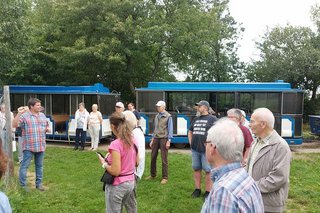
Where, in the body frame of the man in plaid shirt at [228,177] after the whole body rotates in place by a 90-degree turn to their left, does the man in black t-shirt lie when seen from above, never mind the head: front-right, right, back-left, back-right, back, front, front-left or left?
back-right

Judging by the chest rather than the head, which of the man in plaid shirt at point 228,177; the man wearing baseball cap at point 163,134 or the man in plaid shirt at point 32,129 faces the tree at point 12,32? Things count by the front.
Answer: the man in plaid shirt at point 228,177

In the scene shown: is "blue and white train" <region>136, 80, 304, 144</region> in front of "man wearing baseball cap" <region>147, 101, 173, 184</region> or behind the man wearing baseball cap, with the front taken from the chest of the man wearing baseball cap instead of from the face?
behind

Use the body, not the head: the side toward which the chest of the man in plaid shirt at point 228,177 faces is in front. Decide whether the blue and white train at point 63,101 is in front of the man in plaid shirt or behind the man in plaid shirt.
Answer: in front

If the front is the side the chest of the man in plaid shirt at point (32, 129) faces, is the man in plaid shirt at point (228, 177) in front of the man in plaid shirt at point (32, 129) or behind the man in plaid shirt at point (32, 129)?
in front

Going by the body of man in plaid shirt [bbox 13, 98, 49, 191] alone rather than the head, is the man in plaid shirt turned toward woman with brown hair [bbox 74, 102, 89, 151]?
no

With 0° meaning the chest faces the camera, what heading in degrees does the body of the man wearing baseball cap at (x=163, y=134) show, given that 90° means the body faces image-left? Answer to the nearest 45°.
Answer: approximately 45°

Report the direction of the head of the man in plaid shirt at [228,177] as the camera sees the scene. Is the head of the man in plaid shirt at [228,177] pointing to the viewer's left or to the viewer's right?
to the viewer's left

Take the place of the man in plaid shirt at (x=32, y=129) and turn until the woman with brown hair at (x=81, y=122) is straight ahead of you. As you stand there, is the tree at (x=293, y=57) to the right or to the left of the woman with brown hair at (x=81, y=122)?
right

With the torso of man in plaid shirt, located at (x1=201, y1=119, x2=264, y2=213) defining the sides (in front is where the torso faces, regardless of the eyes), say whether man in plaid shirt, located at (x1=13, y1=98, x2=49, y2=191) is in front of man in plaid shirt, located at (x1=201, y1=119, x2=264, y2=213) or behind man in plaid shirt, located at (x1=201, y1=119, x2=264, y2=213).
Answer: in front

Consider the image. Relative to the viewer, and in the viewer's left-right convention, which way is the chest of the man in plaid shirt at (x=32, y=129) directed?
facing the viewer and to the right of the viewer

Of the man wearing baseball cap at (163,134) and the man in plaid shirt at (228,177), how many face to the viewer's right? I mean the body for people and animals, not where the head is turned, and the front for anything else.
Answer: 0

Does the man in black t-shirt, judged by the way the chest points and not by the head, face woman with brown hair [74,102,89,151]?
no

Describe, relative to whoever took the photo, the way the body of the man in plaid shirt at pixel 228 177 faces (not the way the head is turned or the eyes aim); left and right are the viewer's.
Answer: facing away from the viewer and to the left of the viewer

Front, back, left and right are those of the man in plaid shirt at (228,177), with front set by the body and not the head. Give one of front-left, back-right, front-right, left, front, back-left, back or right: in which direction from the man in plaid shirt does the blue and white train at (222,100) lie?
front-right

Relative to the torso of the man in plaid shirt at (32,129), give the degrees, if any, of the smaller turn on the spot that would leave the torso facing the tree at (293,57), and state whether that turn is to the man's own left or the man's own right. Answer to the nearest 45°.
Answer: approximately 90° to the man's own left
